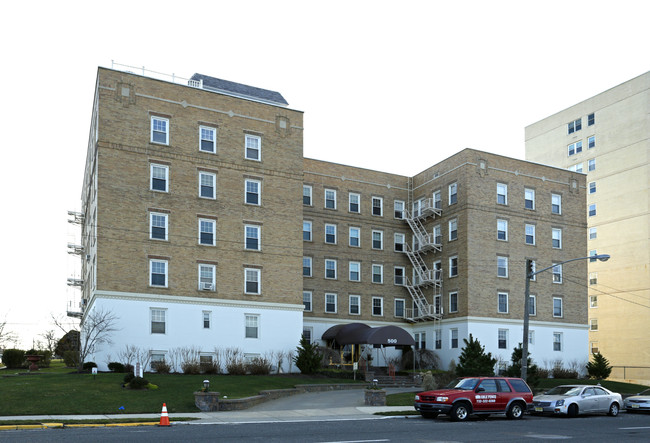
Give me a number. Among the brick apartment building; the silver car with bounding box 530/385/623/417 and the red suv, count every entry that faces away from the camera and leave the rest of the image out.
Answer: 0

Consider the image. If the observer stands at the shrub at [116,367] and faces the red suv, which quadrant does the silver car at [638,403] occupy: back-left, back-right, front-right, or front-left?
front-left

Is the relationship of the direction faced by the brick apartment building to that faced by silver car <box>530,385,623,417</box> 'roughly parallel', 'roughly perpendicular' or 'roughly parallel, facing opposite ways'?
roughly perpendicular

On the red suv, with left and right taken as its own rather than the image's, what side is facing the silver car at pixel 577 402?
back

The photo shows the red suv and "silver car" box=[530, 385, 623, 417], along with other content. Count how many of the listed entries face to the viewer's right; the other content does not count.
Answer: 0

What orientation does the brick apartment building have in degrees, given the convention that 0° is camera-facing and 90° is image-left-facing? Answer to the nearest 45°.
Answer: approximately 315°

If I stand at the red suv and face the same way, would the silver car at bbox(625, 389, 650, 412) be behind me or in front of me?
behind

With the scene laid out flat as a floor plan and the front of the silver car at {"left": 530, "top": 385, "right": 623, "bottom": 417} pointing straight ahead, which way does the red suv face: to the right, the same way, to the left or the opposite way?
the same way

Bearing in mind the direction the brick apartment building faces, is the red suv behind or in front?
in front

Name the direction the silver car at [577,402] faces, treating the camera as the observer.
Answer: facing the viewer and to the left of the viewer

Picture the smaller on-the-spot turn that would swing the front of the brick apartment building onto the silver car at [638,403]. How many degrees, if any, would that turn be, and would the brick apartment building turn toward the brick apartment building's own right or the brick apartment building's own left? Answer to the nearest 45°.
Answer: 0° — it already faces it

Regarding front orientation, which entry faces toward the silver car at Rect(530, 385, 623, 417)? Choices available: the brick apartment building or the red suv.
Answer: the brick apartment building

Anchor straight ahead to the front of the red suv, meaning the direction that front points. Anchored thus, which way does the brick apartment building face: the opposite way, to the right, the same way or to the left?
to the left
